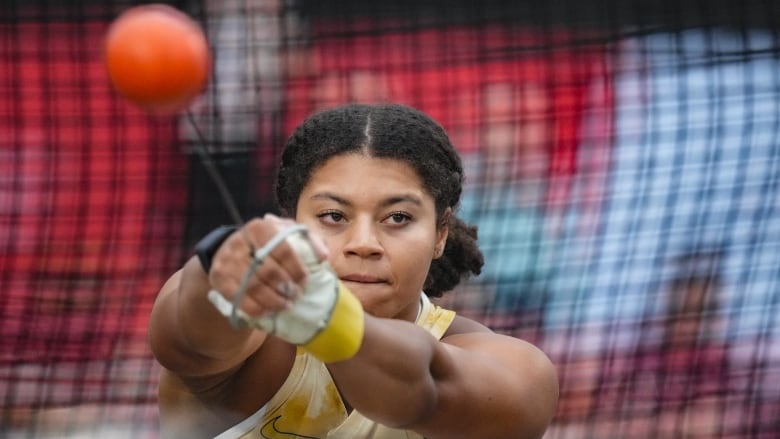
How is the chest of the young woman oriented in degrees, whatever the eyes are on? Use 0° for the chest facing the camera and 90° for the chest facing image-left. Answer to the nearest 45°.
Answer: approximately 0°
